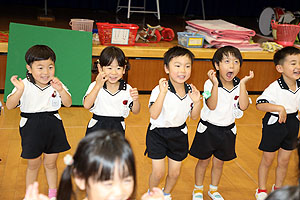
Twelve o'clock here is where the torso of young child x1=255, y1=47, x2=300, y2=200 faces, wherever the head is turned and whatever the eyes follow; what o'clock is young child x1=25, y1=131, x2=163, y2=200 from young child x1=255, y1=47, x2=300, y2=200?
young child x1=25, y1=131, x2=163, y2=200 is roughly at 2 o'clock from young child x1=255, y1=47, x2=300, y2=200.

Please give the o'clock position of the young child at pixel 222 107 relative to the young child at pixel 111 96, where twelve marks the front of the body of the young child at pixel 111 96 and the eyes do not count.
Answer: the young child at pixel 222 107 is roughly at 9 o'clock from the young child at pixel 111 96.

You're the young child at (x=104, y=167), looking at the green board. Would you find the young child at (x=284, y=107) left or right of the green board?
right

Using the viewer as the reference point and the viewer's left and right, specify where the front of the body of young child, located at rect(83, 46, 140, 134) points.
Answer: facing the viewer

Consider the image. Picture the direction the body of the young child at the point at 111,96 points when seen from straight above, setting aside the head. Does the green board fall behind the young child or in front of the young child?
behind

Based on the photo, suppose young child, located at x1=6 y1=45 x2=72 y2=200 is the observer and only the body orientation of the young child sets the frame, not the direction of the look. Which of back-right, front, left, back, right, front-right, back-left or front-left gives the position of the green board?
back

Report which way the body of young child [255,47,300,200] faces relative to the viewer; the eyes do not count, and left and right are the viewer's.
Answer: facing the viewer and to the right of the viewer

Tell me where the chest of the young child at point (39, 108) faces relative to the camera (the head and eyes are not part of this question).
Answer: toward the camera

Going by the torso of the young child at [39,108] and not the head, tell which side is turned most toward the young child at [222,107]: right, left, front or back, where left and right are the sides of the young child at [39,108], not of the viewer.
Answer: left

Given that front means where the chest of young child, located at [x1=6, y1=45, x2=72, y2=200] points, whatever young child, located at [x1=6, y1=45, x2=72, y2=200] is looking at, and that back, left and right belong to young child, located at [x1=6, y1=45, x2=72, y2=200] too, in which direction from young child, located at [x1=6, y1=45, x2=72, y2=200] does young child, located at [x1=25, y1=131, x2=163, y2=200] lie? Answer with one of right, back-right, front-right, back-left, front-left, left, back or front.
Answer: front

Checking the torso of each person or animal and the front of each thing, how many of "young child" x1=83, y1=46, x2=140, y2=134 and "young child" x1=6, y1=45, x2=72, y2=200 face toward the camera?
2

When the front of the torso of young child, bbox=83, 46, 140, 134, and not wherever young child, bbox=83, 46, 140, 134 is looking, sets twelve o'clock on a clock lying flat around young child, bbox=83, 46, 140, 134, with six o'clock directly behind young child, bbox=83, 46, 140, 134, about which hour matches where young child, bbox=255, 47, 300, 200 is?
young child, bbox=255, 47, 300, 200 is roughly at 9 o'clock from young child, bbox=83, 46, 140, 134.
